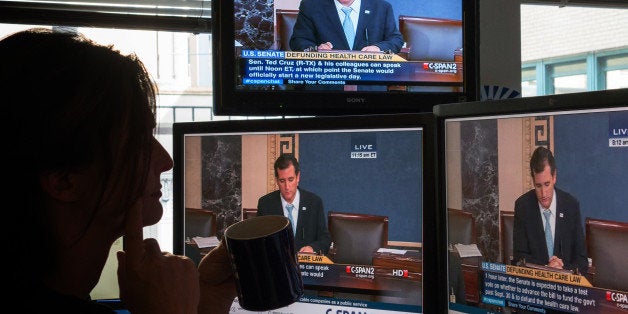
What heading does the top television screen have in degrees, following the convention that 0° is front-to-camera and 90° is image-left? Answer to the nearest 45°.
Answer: approximately 0°

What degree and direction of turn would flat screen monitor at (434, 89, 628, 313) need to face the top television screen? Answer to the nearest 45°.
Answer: approximately 90° to its right

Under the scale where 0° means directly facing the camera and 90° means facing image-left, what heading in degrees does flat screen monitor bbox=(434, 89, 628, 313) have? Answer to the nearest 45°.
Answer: approximately 45°

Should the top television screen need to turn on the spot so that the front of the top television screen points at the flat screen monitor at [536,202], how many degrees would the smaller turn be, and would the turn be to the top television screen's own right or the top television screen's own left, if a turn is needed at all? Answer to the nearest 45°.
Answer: approximately 45° to the top television screen's own left

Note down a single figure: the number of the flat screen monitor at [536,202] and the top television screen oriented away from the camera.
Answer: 0
